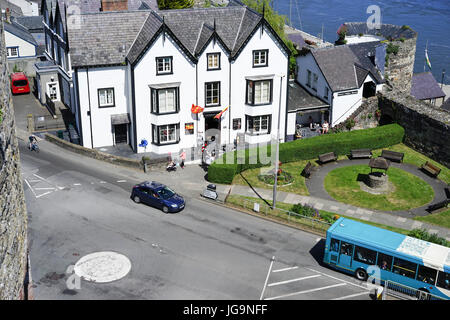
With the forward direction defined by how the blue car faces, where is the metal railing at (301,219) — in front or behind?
in front

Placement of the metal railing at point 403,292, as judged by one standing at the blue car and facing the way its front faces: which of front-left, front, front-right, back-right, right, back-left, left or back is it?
front

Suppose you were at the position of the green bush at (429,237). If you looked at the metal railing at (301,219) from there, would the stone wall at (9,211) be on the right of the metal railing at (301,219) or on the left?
left

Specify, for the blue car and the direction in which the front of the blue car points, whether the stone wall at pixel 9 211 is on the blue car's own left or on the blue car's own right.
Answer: on the blue car's own right

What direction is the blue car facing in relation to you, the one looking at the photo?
facing the viewer and to the right of the viewer

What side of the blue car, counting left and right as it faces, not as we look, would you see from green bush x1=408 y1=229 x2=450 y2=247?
front

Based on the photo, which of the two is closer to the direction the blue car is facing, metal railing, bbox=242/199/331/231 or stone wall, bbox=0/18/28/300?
the metal railing
